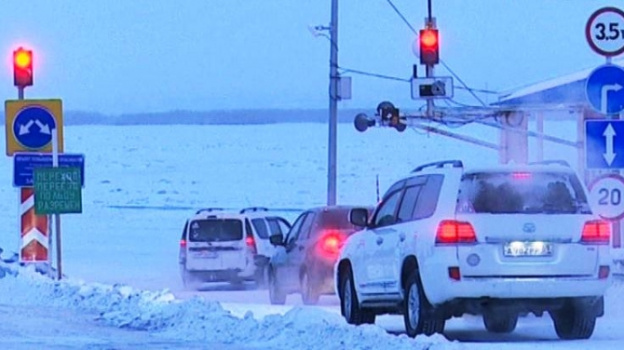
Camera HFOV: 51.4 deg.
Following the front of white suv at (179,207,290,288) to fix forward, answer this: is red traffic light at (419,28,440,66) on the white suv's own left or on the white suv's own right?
on the white suv's own right

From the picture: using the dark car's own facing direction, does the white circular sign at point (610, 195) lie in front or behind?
behind

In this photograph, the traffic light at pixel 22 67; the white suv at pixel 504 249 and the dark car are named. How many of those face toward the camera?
1

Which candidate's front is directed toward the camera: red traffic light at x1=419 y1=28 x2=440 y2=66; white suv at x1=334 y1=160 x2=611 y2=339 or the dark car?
the red traffic light

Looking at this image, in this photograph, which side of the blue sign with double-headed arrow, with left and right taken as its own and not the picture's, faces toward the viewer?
front

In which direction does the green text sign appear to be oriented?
toward the camera

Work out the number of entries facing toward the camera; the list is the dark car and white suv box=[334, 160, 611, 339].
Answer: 0

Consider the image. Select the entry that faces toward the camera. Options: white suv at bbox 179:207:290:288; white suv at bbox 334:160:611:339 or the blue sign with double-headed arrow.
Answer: the blue sign with double-headed arrow

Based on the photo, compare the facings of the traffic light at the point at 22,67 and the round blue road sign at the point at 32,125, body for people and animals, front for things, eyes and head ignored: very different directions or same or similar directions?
same or similar directions

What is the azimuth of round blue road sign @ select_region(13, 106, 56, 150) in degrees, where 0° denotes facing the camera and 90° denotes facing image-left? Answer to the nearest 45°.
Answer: approximately 0°

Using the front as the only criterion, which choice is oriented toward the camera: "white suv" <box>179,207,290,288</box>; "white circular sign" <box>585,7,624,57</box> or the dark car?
the white circular sign

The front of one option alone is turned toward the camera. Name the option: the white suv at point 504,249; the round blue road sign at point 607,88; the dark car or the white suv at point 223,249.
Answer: the round blue road sign

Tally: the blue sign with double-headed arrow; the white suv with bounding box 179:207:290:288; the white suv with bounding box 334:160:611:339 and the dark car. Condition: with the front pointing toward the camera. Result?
1
